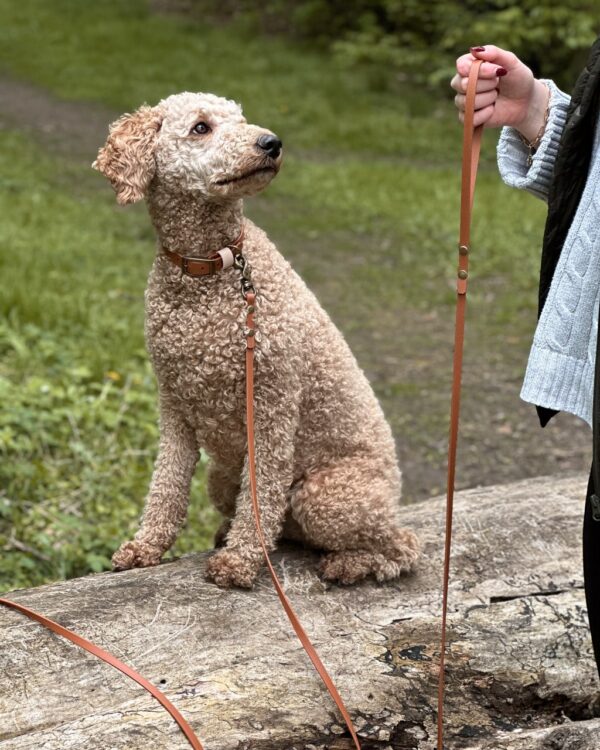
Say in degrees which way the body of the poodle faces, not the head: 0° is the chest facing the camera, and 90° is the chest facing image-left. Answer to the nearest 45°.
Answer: approximately 45°
